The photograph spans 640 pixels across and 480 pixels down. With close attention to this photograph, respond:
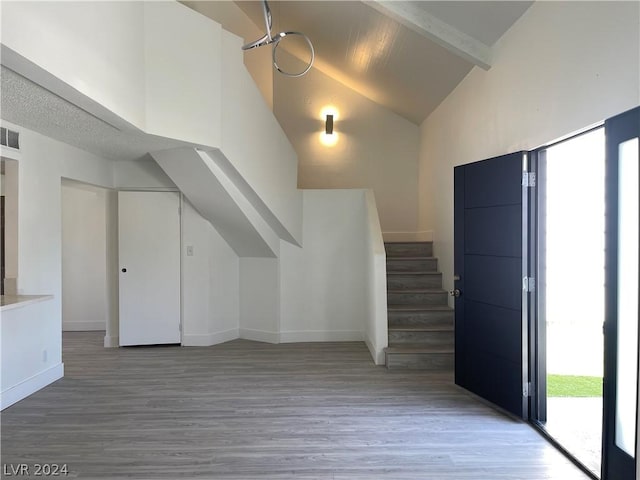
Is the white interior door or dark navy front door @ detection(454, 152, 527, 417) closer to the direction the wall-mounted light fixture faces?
the dark navy front door

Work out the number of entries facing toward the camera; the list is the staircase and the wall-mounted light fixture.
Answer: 2

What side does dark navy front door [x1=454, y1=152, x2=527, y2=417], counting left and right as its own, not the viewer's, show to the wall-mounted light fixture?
right

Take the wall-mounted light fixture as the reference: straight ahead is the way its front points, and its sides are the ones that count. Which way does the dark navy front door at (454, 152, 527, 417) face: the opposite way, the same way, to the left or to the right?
to the right

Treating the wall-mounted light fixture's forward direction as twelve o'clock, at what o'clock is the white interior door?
The white interior door is roughly at 2 o'clock from the wall-mounted light fixture.

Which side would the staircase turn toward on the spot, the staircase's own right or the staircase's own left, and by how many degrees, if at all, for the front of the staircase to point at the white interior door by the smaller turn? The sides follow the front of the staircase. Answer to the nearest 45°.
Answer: approximately 90° to the staircase's own right

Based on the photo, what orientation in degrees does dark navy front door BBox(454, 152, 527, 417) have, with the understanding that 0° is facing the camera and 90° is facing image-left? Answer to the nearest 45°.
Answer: approximately 45°

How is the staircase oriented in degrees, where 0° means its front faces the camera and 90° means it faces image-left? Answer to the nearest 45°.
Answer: approximately 0°
